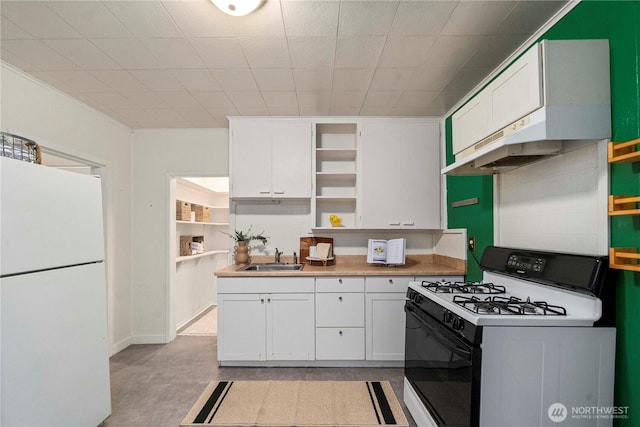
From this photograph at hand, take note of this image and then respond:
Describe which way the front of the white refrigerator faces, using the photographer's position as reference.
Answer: facing the viewer and to the right of the viewer

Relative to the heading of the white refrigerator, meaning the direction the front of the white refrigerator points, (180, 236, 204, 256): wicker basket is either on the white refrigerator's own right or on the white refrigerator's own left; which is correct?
on the white refrigerator's own left

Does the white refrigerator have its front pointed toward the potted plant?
no

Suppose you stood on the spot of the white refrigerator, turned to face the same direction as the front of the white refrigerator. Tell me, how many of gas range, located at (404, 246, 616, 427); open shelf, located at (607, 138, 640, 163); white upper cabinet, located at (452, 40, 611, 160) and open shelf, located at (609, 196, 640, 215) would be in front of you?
4

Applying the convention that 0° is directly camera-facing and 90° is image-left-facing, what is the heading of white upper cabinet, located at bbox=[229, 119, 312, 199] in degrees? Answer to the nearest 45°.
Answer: approximately 0°

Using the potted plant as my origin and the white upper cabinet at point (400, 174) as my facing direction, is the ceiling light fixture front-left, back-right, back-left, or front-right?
front-right

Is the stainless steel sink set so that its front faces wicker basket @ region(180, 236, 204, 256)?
no

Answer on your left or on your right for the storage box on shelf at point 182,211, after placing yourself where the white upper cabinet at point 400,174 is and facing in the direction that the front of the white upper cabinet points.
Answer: on your right

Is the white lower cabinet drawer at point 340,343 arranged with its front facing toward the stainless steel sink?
no

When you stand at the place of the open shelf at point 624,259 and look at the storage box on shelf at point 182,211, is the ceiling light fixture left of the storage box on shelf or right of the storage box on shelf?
left

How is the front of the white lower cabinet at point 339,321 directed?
toward the camera
